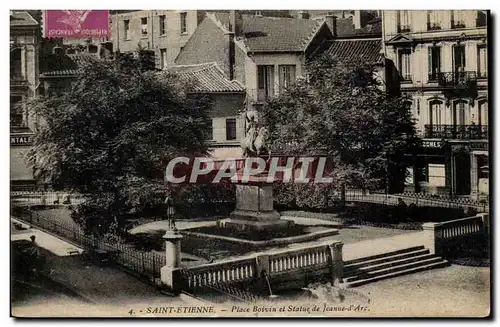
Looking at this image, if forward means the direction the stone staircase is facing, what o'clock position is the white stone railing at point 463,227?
The white stone railing is roughly at 10 o'clock from the stone staircase.

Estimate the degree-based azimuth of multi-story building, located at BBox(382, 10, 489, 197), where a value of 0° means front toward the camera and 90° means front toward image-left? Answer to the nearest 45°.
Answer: approximately 0°

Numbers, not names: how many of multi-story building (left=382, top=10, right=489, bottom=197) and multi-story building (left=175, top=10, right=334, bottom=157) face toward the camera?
2

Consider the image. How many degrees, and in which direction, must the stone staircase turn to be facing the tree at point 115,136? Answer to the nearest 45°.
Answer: approximately 135° to its right

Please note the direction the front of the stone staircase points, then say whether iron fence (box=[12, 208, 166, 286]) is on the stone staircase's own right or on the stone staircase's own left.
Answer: on the stone staircase's own right

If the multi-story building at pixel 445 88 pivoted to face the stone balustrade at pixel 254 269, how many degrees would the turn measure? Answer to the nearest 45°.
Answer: approximately 45° to its right
